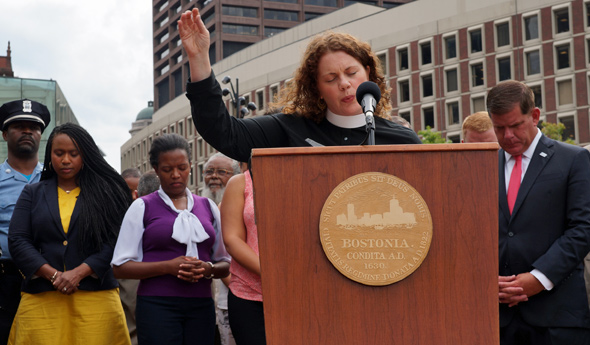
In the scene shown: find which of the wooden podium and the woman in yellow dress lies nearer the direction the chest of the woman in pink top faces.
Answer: the wooden podium

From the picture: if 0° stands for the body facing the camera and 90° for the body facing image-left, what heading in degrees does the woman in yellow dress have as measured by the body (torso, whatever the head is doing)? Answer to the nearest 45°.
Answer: approximately 0°

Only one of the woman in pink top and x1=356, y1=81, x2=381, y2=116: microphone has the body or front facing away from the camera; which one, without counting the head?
the microphone

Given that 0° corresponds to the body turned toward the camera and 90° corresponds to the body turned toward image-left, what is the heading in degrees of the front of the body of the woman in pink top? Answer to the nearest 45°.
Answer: approximately 315°

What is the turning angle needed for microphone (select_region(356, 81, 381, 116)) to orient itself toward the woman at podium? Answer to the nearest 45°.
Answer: approximately 45° to its left
